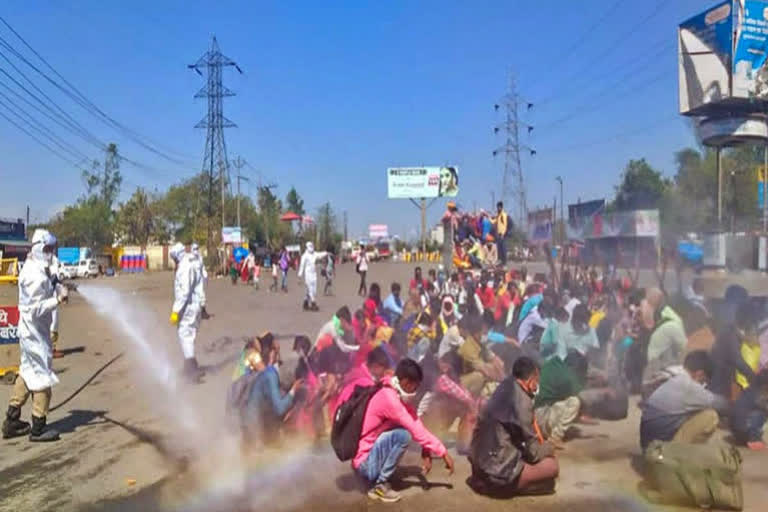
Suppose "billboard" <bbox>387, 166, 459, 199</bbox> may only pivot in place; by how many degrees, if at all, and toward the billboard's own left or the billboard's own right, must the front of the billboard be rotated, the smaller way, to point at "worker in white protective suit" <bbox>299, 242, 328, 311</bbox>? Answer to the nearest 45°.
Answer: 0° — it already faces them

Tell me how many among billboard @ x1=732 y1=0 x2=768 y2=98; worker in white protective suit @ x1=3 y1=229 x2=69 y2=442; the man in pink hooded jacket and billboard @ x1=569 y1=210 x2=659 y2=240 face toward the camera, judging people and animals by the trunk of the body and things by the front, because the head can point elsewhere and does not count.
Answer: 2

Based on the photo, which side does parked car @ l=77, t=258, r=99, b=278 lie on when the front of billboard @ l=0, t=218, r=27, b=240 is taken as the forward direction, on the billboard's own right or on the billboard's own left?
on the billboard's own left

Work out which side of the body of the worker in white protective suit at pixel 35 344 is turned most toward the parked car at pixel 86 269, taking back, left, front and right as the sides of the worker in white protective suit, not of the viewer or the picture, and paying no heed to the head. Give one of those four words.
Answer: left

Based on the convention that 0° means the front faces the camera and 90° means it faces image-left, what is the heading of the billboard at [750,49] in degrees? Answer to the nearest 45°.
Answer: approximately 0°

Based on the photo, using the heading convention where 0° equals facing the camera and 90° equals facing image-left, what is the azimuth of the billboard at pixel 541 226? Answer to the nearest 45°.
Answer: approximately 45°

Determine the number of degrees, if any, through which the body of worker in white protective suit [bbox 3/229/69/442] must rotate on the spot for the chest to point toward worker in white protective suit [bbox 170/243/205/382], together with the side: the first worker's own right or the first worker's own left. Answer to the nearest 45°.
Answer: approximately 45° to the first worker's own left

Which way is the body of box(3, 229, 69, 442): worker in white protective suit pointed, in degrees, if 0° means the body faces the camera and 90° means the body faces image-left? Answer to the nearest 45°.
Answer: approximately 270°
